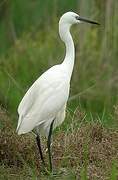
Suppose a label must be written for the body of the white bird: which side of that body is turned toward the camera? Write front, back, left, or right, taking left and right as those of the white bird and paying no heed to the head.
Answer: right
